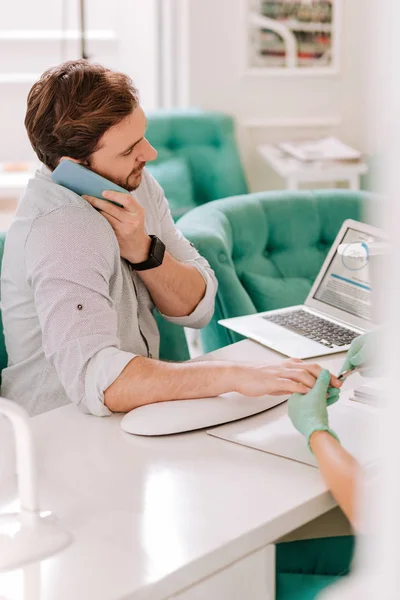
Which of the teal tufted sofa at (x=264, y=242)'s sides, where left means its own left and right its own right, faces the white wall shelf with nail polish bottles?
back

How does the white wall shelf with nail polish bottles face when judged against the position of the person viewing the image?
facing the viewer

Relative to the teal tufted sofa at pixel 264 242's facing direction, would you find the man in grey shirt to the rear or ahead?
ahead

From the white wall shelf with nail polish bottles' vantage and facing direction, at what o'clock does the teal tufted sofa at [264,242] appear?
The teal tufted sofa is roughly at 12 o'clock from the white wall shelf with nail polish bottles.

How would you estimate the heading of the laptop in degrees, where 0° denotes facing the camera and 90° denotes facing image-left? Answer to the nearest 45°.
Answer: approximately 45°

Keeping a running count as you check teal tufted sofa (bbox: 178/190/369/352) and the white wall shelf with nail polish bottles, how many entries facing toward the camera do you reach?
2

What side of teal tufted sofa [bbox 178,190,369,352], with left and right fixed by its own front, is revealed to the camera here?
front

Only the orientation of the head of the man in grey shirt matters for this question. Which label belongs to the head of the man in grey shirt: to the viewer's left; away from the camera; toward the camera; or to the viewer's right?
to the viewer's right

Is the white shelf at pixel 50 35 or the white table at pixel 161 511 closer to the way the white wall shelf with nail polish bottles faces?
the white table

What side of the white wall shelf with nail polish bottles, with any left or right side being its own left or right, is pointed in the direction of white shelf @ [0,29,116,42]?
right

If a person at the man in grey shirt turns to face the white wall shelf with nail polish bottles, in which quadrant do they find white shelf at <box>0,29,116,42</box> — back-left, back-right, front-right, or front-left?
front-left

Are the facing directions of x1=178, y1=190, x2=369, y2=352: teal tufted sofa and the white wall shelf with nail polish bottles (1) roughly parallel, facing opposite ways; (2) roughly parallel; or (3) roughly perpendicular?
roughly parallel

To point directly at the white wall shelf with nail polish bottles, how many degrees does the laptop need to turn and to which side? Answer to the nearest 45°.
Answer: approximately 135° to its right

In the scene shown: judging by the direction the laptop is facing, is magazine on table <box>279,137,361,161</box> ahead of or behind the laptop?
behind
